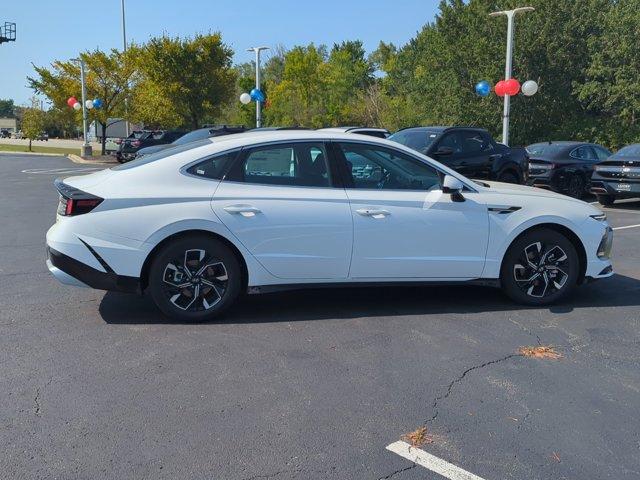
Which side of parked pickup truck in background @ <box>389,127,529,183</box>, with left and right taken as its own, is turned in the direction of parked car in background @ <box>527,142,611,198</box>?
back

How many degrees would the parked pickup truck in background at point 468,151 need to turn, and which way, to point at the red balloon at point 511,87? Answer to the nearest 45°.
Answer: approximately 135° to its right

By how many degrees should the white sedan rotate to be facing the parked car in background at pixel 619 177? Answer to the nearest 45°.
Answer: approximately 45° to its left

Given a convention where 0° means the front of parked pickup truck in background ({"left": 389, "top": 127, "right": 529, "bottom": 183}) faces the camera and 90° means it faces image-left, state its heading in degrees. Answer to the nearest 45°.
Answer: approximately 45°

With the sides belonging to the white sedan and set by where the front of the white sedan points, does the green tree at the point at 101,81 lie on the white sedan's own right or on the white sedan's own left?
on the white sedan's own left

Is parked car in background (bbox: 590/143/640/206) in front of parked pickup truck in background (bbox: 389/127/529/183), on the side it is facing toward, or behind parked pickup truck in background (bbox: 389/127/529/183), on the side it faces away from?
behind

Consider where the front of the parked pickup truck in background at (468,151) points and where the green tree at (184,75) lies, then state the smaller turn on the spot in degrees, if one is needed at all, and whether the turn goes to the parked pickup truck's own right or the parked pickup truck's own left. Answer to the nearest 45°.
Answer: approximately 90° to the parked pickup truck's own right

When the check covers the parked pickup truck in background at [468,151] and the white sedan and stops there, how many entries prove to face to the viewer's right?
1

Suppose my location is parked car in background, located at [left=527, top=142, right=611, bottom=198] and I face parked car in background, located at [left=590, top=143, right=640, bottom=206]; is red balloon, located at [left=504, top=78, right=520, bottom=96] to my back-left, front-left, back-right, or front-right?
back-left

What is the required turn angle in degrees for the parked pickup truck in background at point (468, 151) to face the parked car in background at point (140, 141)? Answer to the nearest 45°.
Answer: approximately 90° to its right

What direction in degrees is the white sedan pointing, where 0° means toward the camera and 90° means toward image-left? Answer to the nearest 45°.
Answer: approximately 270°

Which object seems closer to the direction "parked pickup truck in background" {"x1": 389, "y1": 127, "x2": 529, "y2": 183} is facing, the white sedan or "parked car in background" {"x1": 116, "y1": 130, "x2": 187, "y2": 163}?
the white sedan

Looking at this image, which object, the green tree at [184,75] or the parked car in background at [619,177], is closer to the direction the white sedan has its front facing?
the parked car in background
